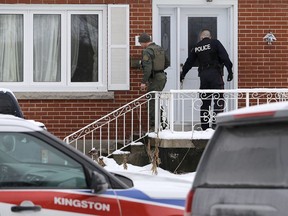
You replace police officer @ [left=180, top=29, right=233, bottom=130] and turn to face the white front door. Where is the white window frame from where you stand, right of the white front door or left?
left

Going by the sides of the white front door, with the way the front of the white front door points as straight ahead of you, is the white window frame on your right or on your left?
on your right

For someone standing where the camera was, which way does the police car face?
facing to the right of the viewer

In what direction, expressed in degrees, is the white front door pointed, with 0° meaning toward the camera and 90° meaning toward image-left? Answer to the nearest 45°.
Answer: approximately 0°

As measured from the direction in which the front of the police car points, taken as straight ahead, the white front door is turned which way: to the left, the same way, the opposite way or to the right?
to the right

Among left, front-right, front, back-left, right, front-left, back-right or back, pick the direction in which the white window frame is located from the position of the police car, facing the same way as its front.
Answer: left

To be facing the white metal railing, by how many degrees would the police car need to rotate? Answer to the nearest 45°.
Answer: approximately 90° to its left

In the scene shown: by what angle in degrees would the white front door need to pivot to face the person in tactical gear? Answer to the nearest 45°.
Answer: approximately 45° to its right
